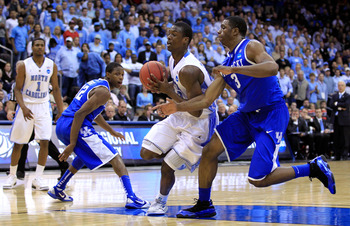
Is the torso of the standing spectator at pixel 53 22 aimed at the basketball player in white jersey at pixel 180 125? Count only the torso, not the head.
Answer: yes

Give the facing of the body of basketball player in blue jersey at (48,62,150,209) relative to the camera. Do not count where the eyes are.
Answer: to the viewer's right

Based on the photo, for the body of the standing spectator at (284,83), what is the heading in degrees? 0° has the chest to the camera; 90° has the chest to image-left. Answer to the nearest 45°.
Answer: approximately 45°

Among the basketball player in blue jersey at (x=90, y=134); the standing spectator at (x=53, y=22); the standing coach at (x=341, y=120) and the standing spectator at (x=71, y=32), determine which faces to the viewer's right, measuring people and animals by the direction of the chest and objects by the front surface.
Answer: the basketball player in blue jersey

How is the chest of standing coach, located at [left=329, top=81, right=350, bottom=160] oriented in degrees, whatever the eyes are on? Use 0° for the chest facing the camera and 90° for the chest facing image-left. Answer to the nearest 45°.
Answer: approximately 45°

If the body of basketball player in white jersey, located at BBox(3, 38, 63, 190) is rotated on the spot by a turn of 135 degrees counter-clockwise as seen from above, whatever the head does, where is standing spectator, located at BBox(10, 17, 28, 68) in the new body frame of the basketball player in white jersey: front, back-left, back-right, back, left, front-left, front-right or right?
front-left

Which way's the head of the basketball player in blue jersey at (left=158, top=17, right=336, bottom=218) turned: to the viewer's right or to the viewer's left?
to the viewer's left

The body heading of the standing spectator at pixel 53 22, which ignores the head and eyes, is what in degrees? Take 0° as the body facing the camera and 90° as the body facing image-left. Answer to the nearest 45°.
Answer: approximately 0°

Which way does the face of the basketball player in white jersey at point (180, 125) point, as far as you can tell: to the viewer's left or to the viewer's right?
to the viewer's left

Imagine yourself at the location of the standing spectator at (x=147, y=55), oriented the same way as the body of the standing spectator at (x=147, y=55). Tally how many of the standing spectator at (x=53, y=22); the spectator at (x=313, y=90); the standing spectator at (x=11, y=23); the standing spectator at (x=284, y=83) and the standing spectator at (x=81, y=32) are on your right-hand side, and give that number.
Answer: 3

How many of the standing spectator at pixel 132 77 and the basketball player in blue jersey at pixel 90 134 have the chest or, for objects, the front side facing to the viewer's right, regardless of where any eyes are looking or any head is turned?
1
